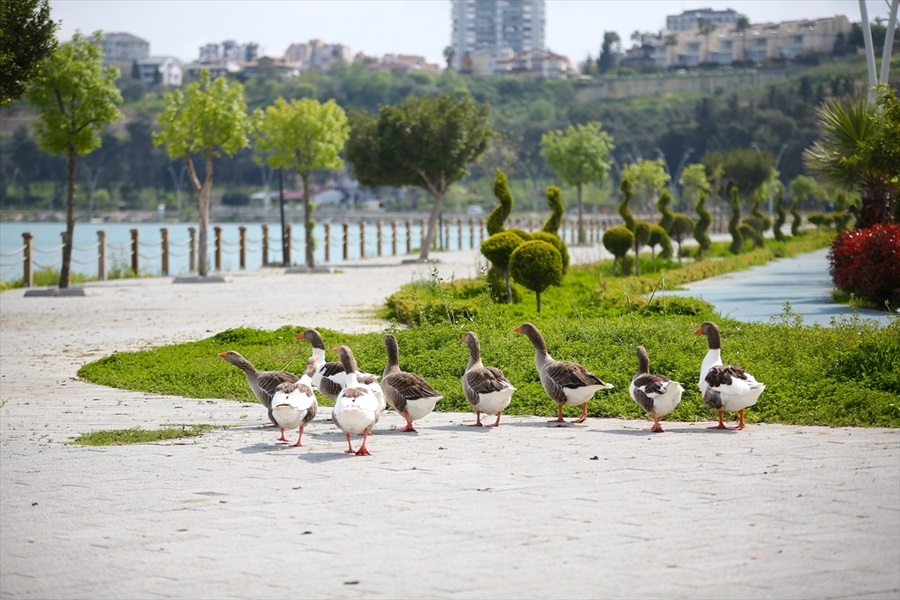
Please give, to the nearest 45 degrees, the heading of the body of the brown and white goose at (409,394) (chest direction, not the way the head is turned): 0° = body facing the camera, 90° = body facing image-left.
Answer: approximately 135°

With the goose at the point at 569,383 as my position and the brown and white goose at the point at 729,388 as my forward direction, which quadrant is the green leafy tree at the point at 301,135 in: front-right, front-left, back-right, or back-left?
back-left

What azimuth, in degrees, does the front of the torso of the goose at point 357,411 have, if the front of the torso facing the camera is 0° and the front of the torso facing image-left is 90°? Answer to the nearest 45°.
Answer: approximately 180°

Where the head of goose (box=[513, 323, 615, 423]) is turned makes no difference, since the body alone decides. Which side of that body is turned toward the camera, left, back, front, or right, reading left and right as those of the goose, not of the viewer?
left

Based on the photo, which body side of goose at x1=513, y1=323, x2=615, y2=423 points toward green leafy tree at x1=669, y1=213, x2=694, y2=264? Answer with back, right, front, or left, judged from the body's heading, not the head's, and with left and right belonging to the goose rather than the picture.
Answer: right

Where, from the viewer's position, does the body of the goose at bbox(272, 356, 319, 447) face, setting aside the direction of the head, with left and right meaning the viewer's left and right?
facing away from the viewer and to the right of the viewer

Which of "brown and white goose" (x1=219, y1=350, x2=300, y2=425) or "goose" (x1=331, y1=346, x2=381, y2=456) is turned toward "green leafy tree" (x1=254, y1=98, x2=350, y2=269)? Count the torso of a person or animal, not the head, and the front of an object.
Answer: the goose

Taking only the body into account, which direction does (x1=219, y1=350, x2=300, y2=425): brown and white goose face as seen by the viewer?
to the viewer's left

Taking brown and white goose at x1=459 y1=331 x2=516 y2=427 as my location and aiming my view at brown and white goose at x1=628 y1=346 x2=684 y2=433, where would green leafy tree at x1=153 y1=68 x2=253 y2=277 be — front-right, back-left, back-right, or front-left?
back-left

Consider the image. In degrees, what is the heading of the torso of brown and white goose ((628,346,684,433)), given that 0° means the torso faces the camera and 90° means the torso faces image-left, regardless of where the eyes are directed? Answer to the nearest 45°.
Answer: approximately 135°

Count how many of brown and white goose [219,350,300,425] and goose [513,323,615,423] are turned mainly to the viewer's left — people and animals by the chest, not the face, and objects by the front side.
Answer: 2

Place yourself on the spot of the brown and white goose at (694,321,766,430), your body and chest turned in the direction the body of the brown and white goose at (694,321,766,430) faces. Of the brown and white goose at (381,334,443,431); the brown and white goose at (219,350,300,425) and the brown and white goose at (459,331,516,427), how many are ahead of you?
3

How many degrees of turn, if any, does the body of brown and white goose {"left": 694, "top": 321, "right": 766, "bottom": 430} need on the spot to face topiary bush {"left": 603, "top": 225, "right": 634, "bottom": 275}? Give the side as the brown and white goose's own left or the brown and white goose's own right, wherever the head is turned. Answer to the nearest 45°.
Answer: approximately 90° to the brown and white goose's own right
